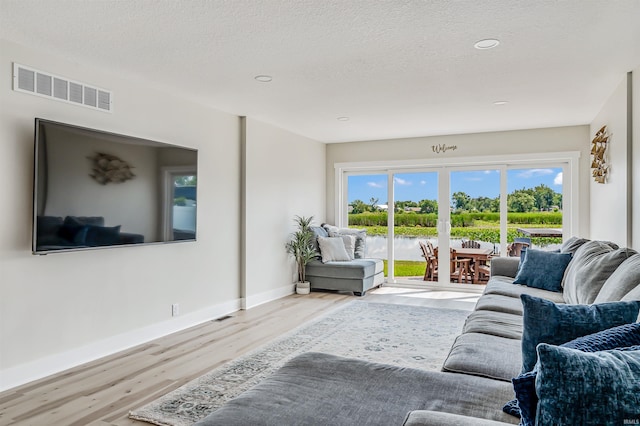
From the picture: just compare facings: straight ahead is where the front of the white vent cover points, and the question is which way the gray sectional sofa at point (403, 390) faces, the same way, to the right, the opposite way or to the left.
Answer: the opposite way

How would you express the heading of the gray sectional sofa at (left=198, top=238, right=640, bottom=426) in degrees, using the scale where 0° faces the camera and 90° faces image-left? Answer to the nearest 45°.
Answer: approximately 90°

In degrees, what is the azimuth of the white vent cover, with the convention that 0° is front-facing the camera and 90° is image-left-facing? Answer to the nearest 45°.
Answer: approximately 315°

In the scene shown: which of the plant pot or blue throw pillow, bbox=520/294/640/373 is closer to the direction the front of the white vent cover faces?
the blue throw pillow

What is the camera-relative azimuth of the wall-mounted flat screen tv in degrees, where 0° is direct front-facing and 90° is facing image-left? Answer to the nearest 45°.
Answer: approximately 315°

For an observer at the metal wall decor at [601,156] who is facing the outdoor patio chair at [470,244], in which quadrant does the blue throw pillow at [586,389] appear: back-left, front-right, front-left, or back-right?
back-left
